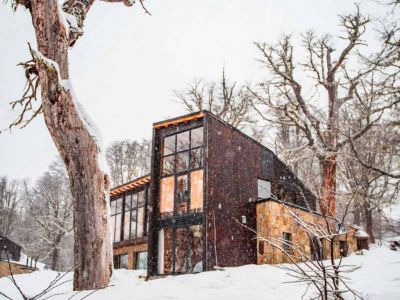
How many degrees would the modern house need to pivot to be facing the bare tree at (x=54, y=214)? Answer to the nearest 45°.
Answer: approximately 90° to its right

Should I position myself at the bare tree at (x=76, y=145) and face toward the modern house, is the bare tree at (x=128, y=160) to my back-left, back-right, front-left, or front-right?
front-left

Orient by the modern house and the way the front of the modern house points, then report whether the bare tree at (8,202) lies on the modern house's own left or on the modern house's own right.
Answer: on the modern house's own right

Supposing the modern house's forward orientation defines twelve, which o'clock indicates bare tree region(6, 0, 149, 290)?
The bare tree is roughly at 11 o'clock from the modern house.

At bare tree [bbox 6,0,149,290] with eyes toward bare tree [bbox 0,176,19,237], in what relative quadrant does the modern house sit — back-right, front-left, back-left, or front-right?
front-right

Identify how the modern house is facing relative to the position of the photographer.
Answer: facing the viewer and to the left of the viewer

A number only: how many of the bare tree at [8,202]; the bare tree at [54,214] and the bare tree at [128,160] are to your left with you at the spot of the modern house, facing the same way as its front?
0

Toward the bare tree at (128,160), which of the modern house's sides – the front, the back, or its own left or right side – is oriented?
right
